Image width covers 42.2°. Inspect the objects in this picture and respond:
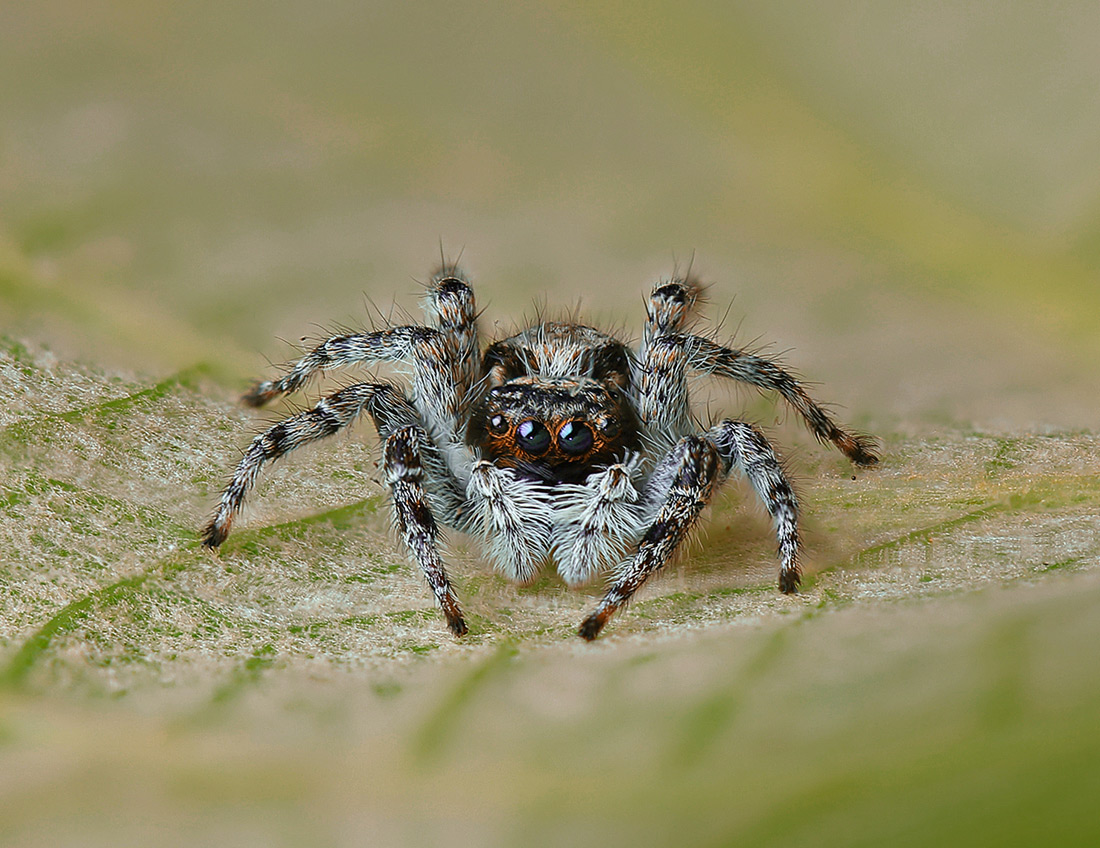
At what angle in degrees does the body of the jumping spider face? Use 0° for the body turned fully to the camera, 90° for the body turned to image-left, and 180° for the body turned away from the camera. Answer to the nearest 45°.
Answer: approximately 0°
